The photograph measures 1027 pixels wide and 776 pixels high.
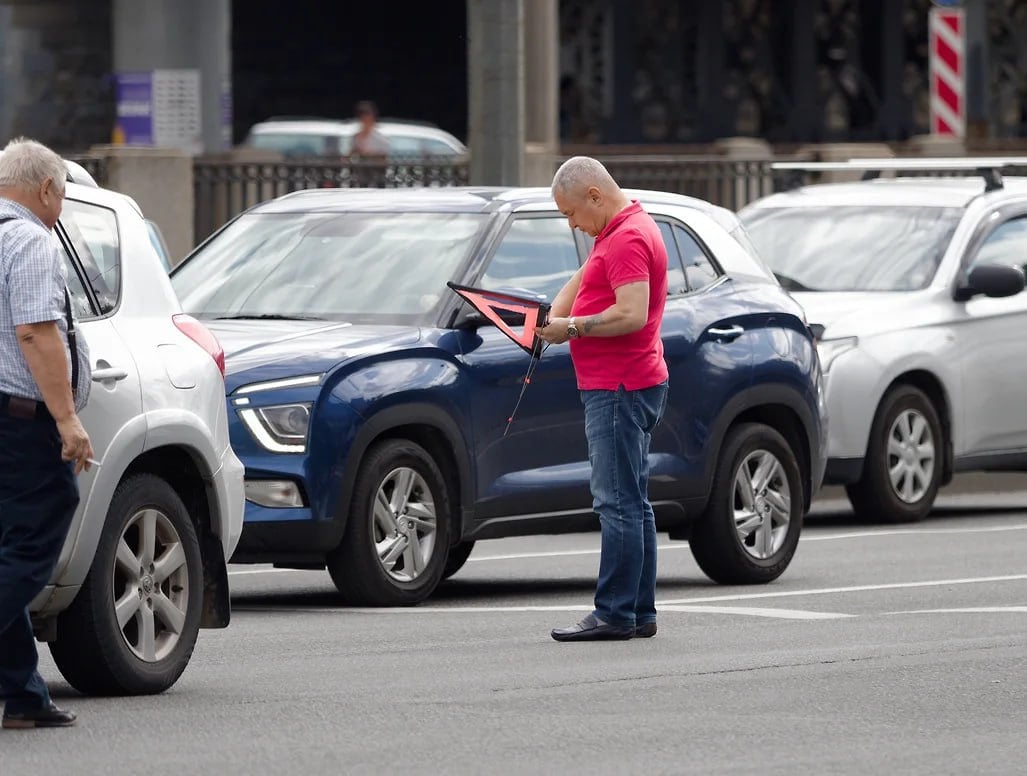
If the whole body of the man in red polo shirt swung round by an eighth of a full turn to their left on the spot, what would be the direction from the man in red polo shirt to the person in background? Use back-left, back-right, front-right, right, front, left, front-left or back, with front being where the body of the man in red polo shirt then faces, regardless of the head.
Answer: back-right

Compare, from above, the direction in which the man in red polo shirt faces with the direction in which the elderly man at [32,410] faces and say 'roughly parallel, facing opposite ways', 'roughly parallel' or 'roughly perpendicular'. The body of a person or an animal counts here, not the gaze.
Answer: roughly parallel, facing opposite ways

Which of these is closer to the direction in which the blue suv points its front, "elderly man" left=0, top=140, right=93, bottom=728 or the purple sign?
the elderly man

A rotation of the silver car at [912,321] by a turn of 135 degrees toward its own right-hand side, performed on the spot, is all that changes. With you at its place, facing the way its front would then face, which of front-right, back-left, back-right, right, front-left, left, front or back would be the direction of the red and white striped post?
front

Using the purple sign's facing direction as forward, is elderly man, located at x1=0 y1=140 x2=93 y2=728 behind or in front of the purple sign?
in front

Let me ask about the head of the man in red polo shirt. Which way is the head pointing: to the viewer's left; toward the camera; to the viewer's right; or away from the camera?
to the viewer's left

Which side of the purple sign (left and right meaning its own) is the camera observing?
front

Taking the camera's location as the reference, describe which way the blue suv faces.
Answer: facing the viewer and to the left of the viewer

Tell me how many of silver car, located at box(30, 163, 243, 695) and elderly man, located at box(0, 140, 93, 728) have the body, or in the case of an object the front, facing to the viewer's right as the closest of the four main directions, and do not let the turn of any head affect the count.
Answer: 1

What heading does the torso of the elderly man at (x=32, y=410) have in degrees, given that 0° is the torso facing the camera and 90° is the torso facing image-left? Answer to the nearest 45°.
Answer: approximately 270°

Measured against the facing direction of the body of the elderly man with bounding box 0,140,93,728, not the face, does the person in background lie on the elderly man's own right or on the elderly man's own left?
on the elderly man's own left

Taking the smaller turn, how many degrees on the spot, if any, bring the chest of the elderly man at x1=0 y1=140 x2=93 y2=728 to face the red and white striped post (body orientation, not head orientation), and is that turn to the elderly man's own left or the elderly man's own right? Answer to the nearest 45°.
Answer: approximately 45° to the elderly man's own left

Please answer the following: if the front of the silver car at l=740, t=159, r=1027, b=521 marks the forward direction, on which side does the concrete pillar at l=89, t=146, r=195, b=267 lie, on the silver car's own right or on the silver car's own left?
on the silver car's own right
